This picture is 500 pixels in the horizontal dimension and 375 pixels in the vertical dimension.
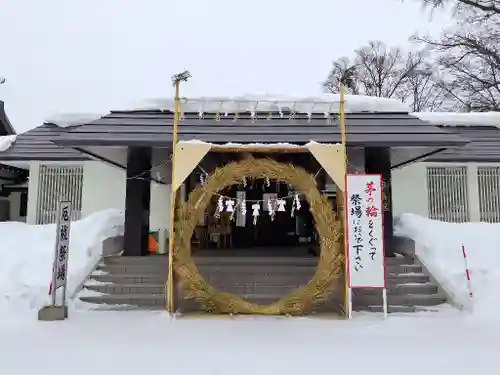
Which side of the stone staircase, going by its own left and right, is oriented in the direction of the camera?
front

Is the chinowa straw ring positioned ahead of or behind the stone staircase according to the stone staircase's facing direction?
ahead

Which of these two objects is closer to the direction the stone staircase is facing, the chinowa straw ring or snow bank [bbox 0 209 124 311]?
the chinowa straw ring

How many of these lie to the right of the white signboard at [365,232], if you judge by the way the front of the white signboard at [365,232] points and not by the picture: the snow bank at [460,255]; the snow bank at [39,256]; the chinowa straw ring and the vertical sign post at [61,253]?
3

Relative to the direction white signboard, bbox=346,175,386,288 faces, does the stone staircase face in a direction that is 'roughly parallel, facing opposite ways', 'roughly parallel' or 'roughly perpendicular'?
roughly parallel

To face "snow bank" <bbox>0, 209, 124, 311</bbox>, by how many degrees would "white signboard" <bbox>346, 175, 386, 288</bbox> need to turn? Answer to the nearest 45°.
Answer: approximately 90° to its right

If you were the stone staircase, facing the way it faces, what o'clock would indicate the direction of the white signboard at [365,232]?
The white signboard is roughly at 10 o'clock from the stone staircase.

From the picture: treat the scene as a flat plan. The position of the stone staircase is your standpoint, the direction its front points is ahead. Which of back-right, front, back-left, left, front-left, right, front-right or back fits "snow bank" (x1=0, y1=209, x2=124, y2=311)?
right

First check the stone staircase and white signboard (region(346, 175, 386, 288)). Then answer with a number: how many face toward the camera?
2

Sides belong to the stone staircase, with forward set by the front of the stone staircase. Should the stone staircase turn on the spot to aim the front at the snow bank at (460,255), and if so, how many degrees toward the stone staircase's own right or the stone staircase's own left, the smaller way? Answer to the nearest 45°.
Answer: approximately 90° to the stone staircase's own left

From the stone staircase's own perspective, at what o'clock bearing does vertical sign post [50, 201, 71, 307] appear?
The vertical sign post is roughly at 2 o'clock from the stone staircase.

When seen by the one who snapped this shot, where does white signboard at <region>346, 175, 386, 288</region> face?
facing the viewer

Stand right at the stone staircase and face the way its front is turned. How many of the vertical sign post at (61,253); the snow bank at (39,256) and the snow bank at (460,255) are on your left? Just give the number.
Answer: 1
